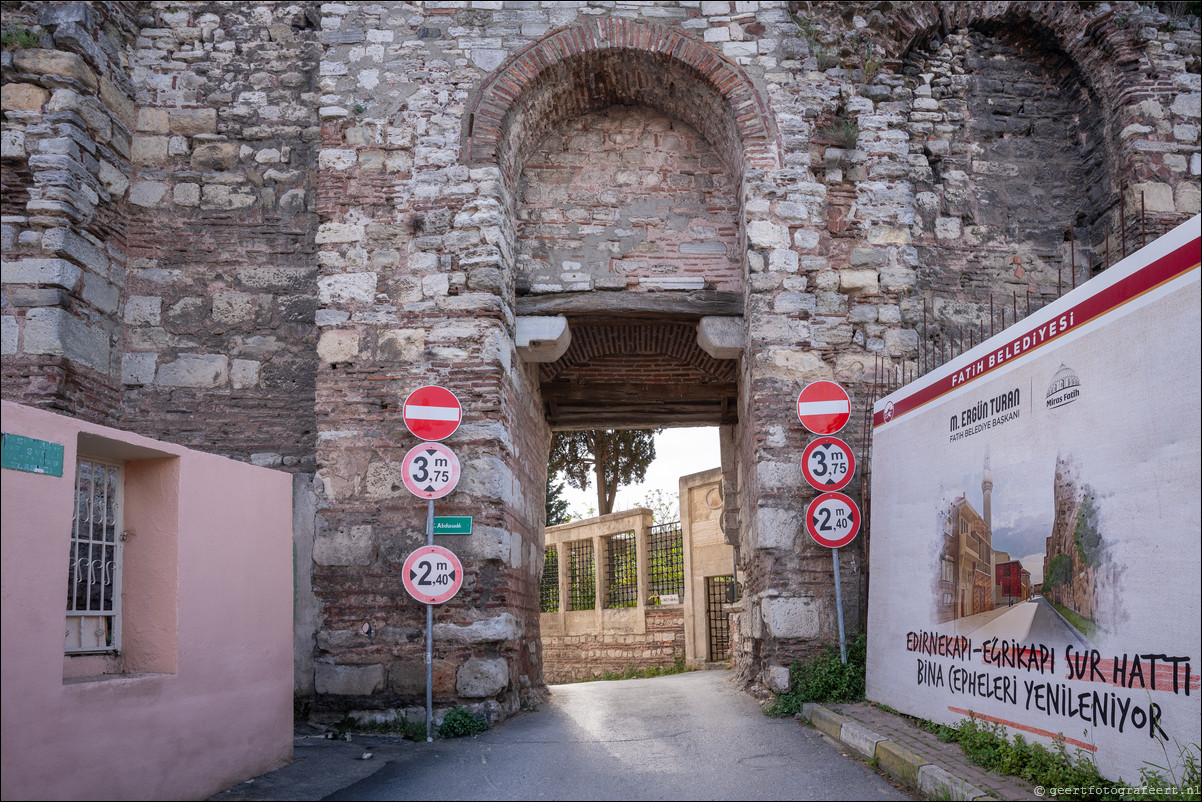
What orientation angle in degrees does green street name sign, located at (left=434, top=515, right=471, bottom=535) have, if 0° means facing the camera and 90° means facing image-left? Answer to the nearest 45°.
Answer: approximately 0°

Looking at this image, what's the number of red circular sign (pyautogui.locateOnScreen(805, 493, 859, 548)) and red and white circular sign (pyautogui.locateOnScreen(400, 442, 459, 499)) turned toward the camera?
2

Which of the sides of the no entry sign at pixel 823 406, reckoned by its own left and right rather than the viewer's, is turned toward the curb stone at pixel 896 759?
front

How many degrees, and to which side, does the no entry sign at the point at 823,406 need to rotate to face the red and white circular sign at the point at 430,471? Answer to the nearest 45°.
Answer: approximately 90° to its right

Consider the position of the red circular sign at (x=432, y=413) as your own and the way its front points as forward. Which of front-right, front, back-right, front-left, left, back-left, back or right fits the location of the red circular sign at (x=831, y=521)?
left

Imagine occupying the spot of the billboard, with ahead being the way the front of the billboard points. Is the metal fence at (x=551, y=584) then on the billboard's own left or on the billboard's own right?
on the billboard's own right

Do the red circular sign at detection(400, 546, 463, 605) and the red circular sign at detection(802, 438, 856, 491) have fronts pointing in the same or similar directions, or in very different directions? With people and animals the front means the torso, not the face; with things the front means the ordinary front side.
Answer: same or similar directions

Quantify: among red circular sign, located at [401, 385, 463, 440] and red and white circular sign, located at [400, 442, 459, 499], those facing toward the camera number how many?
2

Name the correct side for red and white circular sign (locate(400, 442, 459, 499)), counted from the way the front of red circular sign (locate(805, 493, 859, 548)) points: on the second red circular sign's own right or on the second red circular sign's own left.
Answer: on the second red circular sign's own right

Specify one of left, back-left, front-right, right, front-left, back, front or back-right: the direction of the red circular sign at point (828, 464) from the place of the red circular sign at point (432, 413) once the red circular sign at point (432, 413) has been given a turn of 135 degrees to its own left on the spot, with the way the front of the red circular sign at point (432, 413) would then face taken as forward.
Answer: front-right

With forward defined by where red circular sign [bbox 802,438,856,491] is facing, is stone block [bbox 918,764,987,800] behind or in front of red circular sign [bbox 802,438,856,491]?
in front

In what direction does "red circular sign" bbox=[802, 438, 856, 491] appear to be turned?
toward the camera

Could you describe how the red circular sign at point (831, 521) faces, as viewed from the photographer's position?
facing the viewer

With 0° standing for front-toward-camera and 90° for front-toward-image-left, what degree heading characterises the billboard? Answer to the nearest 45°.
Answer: approximately 45°
